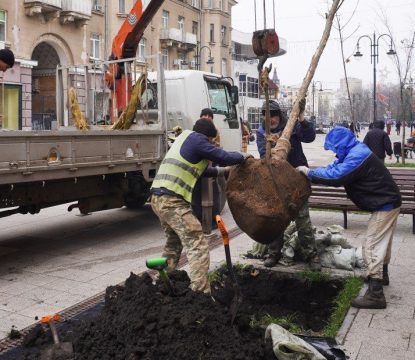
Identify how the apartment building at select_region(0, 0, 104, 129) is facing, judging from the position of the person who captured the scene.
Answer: facing the viewer and to the right of the viewer

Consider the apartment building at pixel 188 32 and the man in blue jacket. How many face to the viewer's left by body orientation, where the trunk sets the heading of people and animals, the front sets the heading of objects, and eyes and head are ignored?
1

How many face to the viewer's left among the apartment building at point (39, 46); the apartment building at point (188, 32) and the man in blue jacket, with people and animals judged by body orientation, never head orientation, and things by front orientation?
1

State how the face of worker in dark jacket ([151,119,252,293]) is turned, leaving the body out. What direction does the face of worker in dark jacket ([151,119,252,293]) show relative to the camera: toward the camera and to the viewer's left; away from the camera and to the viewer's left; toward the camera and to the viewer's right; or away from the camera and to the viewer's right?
away from the camera and to the viewer's right

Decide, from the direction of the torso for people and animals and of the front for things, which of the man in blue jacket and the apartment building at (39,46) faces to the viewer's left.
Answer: the man in blue jacket

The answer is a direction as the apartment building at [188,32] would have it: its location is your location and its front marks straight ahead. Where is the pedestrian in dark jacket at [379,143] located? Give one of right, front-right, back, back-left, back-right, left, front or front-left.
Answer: front-right

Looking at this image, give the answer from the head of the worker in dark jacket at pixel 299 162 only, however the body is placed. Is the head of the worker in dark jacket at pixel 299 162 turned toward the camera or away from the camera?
toward the camera

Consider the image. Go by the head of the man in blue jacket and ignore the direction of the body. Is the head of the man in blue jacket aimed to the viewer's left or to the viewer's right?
to the viewer's left

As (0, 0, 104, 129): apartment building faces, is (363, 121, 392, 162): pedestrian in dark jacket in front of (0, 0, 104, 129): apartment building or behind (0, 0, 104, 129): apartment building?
in front

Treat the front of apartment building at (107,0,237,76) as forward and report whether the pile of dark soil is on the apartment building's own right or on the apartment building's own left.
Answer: on the apartment building's own right

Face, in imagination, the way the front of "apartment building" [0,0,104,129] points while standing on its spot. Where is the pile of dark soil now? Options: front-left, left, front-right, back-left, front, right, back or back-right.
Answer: front-right

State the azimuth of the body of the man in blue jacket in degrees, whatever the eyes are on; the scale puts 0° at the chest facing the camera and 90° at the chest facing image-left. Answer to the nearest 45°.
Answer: approximately 90°
